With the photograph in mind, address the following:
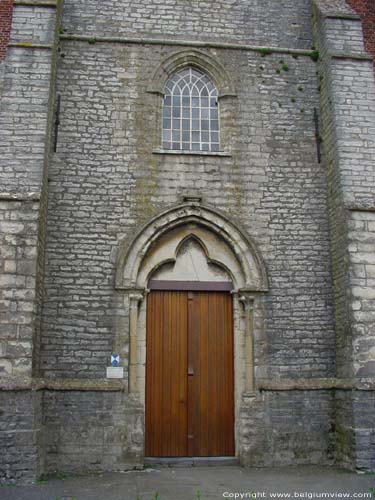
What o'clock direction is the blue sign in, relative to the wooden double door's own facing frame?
The blue sign is roughly at 2 o'clock from the wooden double door.

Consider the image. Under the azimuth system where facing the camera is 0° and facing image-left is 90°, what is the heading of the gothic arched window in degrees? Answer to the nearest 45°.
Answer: approximately 0°

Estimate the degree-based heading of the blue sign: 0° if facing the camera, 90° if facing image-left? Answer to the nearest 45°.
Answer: approximately 0°

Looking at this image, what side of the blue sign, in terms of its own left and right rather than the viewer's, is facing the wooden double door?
left

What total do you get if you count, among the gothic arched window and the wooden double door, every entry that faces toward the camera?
2
